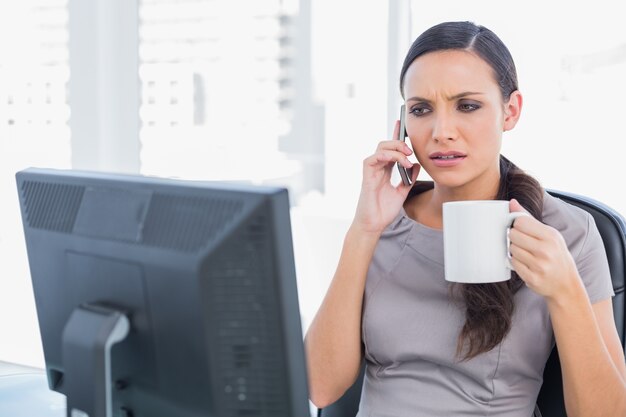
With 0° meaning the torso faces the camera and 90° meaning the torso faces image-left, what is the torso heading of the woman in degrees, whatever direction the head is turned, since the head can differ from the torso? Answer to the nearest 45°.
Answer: approximately 45°

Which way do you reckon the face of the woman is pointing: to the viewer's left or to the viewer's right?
to the viewer's left

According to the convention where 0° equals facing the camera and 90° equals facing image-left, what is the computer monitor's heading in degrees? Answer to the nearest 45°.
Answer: approximately 225°

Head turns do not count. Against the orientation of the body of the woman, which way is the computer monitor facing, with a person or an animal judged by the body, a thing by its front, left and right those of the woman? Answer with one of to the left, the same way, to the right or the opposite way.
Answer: the opposite way

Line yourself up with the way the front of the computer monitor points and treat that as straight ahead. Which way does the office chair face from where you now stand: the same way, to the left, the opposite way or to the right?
the opposite way

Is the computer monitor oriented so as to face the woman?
yes

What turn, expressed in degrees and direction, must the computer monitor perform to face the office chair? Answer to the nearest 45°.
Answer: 0° — it already faces it
